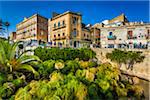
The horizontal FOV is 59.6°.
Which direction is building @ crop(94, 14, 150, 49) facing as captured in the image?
toward the camera

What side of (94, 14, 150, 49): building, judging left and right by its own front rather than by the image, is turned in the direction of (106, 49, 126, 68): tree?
front

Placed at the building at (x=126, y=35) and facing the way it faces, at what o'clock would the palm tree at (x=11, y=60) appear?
The palm tree is roughly at 1 o'clock from the building.

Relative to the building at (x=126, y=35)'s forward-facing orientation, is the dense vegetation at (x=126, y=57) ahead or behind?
ahead
